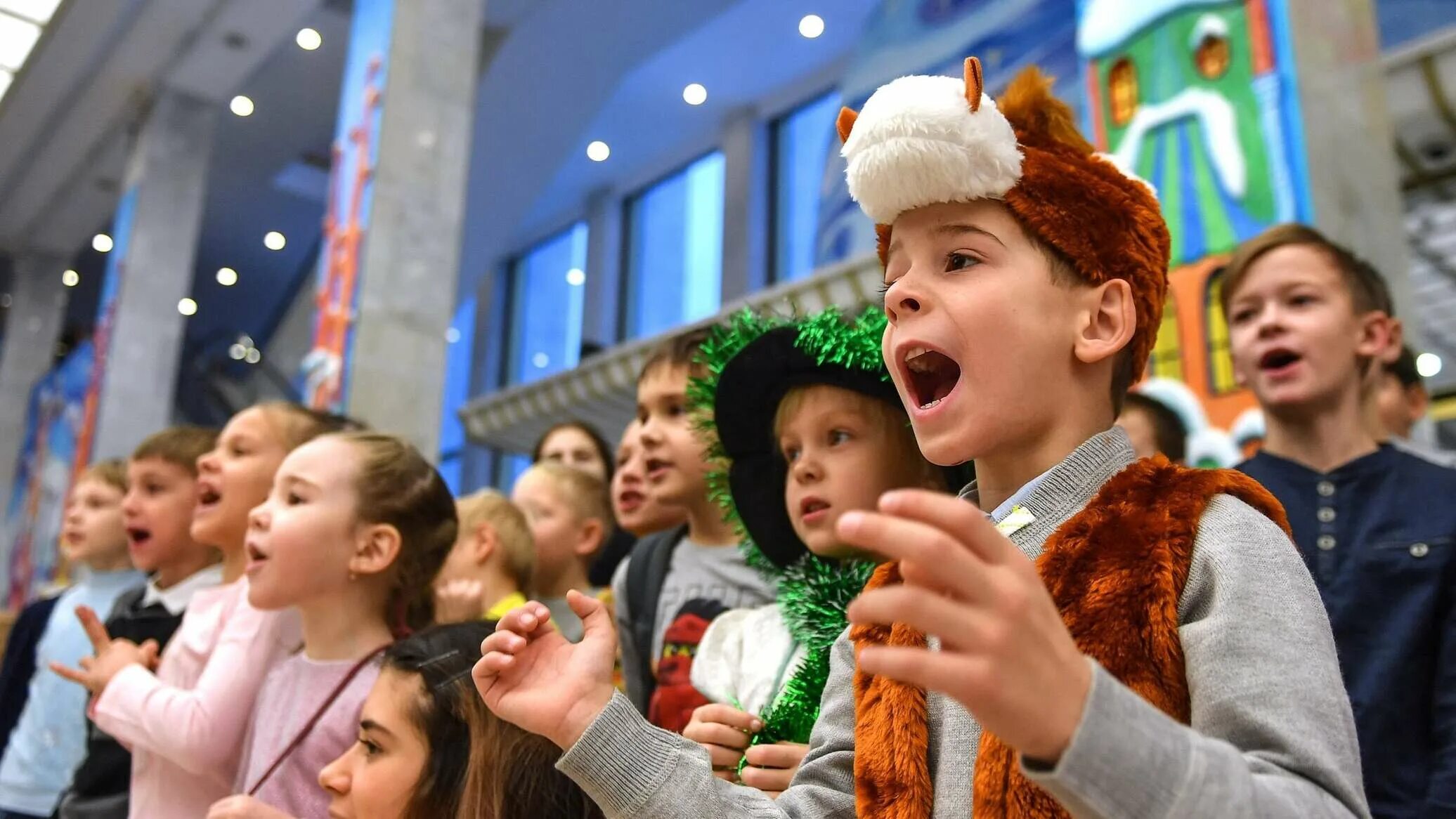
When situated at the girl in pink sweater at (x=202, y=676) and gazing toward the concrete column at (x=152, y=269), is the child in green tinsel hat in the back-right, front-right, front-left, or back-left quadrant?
back-right

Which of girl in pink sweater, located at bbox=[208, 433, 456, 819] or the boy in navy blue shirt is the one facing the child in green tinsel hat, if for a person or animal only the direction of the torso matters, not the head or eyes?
the boy in navy blue shirt

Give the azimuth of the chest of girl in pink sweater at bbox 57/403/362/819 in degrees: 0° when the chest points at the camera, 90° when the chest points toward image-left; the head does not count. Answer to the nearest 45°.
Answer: approximately 90°

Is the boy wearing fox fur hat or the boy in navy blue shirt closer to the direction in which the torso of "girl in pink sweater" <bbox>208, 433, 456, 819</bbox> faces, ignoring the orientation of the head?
the boy wearing fox fur hat

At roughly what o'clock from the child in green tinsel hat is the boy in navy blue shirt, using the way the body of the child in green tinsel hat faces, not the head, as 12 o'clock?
The boy in navy blue shirt is roughly at 7 o'clock from the child in green tinsel hat.

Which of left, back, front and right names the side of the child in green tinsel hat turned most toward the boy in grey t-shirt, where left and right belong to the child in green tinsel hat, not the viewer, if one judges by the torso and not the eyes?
right

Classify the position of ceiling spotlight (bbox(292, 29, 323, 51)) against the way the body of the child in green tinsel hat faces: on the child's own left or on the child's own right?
on the child's own right

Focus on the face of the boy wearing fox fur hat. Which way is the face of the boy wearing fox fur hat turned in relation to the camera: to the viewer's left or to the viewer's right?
to the viewer's left

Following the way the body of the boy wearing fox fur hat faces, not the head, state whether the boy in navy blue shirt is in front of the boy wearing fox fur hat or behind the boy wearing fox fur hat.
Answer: behind

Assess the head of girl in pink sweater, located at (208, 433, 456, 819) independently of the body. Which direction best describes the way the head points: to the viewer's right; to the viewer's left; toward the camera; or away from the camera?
to the viewer's left

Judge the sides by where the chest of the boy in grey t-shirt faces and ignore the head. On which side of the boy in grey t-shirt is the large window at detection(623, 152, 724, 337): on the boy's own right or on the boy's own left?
on the boy's own right
